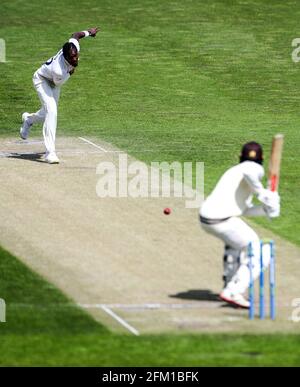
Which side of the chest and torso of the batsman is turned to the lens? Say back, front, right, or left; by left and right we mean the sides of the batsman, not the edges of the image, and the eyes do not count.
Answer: right

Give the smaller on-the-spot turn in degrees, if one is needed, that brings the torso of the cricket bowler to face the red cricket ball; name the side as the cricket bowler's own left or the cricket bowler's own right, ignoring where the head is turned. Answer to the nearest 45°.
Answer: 0° — they already face it

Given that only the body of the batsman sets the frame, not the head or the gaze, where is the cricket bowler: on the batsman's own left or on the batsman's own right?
on the batsman's own left

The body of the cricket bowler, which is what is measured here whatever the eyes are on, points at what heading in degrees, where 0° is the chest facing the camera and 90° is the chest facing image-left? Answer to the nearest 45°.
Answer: approximately 315°
